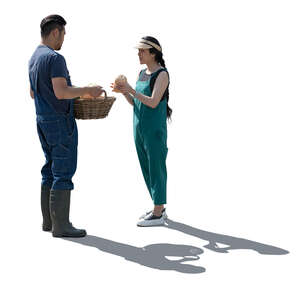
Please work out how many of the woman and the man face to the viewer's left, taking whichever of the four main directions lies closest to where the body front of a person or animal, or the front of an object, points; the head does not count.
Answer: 1

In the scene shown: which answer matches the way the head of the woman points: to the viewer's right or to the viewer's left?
to the viewer's left

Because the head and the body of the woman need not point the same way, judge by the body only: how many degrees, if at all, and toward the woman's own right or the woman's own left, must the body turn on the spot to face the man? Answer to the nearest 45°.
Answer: approximately 45° to the woman's own left

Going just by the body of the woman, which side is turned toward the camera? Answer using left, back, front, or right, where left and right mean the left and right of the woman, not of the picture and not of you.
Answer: left

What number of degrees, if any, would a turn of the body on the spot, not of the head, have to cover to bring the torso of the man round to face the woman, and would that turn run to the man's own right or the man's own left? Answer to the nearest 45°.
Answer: approximately 45° to the man's own right

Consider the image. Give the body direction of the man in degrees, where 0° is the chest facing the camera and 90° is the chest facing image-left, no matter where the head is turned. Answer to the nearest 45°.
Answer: approximately 225°
